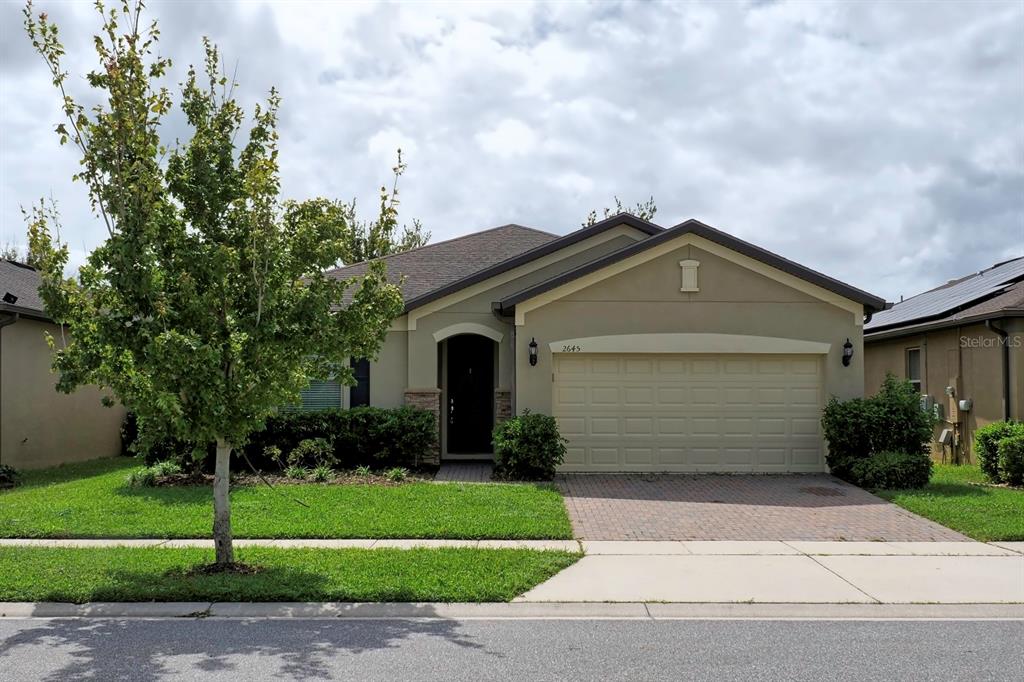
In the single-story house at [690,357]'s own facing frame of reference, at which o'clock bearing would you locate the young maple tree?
The young maple tree is roughly at 1 o'clock from the single-story house.

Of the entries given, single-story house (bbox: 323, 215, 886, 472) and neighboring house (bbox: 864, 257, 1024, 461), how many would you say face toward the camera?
2

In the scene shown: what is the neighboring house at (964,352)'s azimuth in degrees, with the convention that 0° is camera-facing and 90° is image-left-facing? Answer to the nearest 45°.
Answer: approximately 0°

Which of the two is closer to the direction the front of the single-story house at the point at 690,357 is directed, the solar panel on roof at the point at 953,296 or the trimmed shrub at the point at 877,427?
the trimmed shrub

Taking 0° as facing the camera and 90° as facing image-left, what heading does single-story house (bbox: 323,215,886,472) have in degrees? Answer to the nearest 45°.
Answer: approximately 0°

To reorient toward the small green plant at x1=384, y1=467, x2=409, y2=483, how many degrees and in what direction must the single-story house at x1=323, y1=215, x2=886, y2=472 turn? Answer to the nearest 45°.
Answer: approximately 90° to its right

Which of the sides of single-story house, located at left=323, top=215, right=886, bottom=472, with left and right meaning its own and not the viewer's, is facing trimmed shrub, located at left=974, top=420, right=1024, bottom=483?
left

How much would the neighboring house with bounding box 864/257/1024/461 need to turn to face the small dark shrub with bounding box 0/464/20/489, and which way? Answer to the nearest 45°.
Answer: approximately 45° to its right
